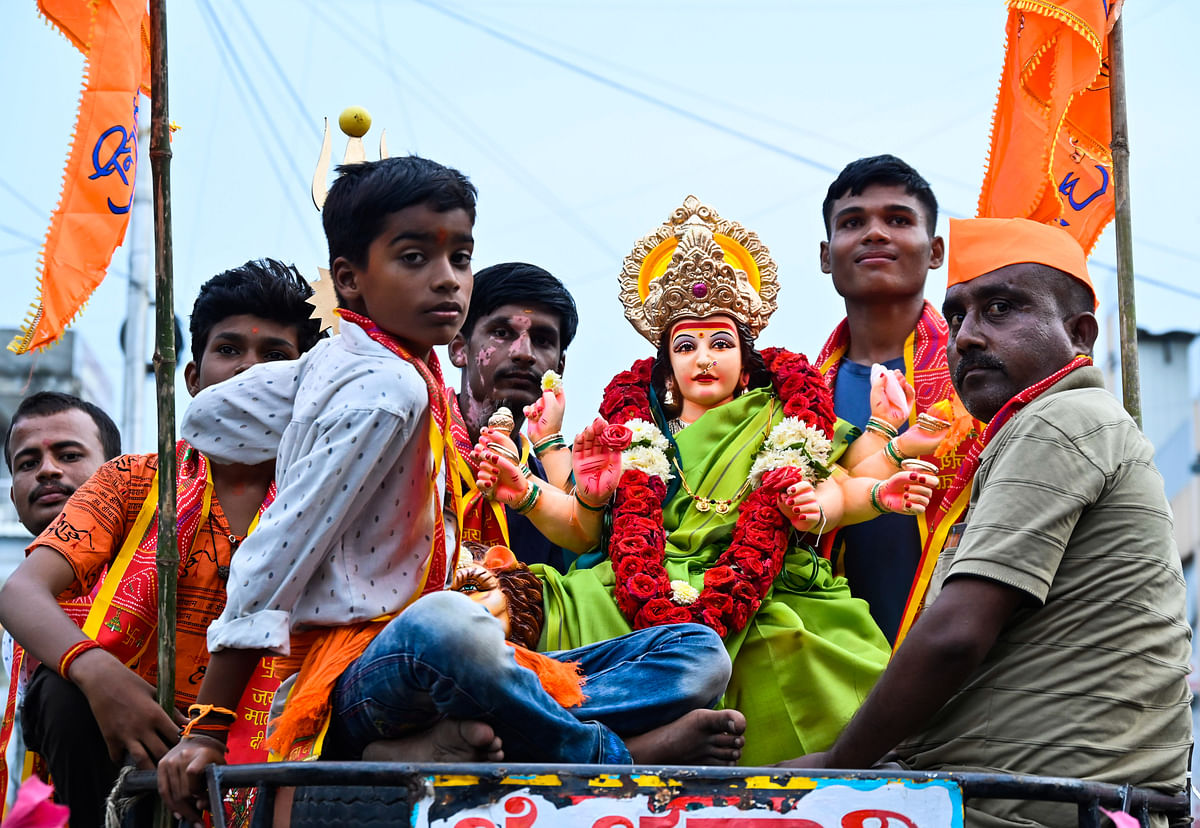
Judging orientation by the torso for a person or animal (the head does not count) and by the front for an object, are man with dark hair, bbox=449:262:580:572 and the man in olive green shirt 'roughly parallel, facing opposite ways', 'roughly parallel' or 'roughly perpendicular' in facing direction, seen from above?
roughly perpendicular

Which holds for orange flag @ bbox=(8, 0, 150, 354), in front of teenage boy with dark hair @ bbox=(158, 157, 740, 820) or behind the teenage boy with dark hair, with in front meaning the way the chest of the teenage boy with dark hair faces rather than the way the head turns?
behind

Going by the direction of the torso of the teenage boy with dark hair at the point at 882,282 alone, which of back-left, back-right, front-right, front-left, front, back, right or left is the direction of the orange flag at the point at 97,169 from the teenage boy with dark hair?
front-right

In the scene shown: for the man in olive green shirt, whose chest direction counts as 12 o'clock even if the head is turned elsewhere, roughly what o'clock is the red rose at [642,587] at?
The red rose is roughly at 1 o'clock from the man in olive green shirt.

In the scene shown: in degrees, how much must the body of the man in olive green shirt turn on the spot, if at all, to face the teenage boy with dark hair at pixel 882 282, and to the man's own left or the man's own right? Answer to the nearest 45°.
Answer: approximately 90° to the man's own right

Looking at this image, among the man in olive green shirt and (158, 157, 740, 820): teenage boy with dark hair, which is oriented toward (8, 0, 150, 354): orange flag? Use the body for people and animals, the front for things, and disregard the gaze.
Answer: the man in olive green shirt

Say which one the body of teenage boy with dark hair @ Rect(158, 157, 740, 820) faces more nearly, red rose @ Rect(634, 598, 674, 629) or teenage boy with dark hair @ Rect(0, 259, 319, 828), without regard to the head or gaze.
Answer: the red rose

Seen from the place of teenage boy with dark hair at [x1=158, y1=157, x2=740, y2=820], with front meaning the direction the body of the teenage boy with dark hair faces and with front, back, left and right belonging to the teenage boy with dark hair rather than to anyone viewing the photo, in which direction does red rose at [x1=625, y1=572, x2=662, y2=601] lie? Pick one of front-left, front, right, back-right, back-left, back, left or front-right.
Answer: front-left

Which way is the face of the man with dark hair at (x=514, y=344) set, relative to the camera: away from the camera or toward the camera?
toward the camera

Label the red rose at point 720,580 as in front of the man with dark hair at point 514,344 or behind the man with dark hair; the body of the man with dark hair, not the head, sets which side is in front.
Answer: in front

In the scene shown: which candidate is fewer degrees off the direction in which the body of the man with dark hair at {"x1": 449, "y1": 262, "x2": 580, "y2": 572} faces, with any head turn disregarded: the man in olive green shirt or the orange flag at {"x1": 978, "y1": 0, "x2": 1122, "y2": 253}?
the man in olive green shirt

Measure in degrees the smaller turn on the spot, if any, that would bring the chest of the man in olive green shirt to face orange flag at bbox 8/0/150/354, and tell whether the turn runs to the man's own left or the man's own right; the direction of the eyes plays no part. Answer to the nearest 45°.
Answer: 0° — they already face it

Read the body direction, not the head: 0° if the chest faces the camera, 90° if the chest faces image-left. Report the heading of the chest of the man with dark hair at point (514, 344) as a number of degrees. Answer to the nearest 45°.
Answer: approximately 0°

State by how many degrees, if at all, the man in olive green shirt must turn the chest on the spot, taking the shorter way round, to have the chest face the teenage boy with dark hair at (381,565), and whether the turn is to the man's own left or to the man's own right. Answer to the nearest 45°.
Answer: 0° — they already face them

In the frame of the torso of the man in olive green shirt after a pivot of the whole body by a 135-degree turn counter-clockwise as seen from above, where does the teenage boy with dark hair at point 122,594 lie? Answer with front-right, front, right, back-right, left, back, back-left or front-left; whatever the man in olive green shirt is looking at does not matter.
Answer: back-right

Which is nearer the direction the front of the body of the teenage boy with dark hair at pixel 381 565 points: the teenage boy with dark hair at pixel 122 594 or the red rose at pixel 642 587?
the red rose

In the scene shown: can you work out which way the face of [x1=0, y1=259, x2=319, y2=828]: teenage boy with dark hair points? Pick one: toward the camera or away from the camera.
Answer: toward the camera
